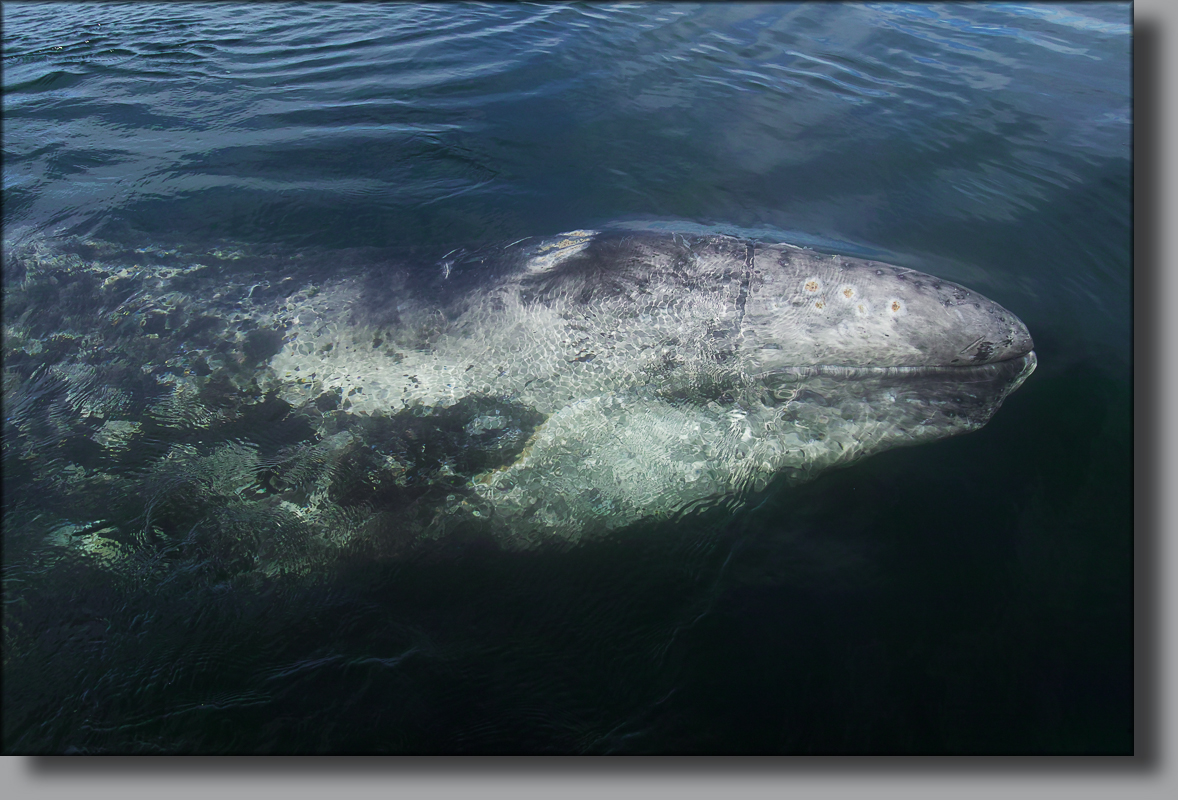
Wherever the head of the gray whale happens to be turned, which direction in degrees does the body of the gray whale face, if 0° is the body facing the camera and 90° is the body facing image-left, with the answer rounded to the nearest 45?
approximately 270°
